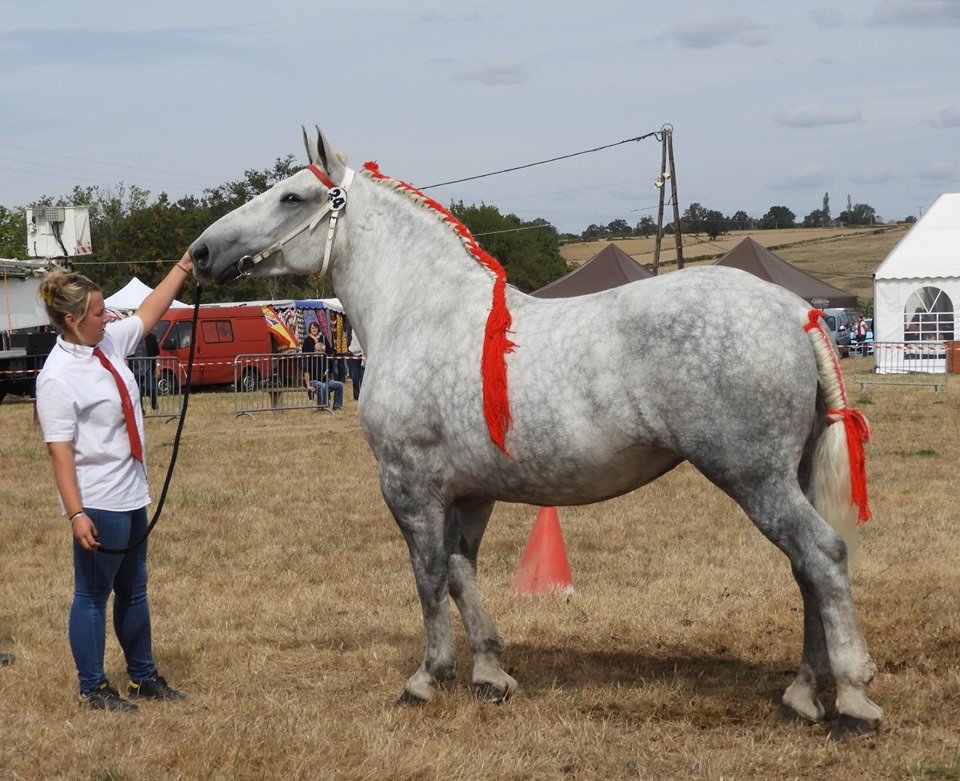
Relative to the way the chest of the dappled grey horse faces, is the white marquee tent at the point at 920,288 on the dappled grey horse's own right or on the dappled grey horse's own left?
on the dappled grey horse's own right

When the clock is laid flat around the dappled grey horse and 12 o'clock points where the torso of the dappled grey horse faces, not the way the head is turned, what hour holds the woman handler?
The woman handler is roughly at 12 o'clock from the dappled grey horse.

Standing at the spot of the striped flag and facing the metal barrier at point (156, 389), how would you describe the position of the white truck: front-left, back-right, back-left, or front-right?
front-right

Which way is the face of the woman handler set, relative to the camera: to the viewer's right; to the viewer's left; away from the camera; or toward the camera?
to the viewer's right

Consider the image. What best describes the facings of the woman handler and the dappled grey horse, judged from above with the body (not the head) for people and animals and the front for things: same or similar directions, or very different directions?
very different directions

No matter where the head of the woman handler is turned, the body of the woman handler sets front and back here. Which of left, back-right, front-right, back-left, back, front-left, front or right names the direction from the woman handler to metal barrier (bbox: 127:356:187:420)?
back-left

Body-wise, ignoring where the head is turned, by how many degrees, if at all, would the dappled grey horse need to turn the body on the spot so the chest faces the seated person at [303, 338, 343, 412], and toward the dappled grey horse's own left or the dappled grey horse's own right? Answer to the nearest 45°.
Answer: approximately 90° to the dappled grey horse's own right

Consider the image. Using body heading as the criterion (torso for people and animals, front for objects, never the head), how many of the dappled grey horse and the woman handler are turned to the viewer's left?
1

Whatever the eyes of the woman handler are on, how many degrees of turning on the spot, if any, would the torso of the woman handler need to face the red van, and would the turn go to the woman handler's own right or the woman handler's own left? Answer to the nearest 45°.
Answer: approximately 135° to the woman handler's own left

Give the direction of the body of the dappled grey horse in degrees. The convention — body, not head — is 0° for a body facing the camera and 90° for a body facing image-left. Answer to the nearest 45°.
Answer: approximately 90°

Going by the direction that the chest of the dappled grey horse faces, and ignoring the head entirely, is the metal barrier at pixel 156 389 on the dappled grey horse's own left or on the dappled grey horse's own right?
on the dappled grey horse's own right

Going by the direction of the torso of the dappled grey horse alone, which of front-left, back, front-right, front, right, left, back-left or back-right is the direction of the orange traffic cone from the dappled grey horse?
right

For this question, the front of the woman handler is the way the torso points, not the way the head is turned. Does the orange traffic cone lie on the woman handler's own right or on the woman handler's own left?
on the woman handler's own left

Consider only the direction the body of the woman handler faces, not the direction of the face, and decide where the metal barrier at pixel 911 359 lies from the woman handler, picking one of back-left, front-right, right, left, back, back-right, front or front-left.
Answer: left
